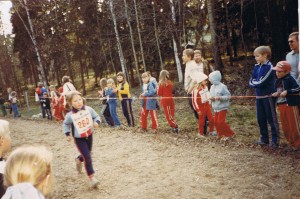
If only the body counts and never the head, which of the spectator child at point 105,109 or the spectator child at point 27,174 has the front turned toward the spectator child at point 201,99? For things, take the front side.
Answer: the spectator child at point 27,174

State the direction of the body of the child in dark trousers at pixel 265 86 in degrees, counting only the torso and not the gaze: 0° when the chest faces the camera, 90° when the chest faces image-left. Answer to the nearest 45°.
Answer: approximately 45°

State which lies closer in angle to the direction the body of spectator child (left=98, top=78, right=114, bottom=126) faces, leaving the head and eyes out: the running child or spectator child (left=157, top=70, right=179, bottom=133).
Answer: the running child

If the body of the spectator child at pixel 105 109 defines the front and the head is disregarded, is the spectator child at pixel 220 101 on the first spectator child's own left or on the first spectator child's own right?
on the first spectator child's own left

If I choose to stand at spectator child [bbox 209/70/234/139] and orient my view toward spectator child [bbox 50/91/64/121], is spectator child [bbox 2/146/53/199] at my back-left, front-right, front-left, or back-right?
back-left

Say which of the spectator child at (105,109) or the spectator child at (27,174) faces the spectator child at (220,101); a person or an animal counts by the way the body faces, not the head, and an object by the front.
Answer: the spectator child at (27,174)
